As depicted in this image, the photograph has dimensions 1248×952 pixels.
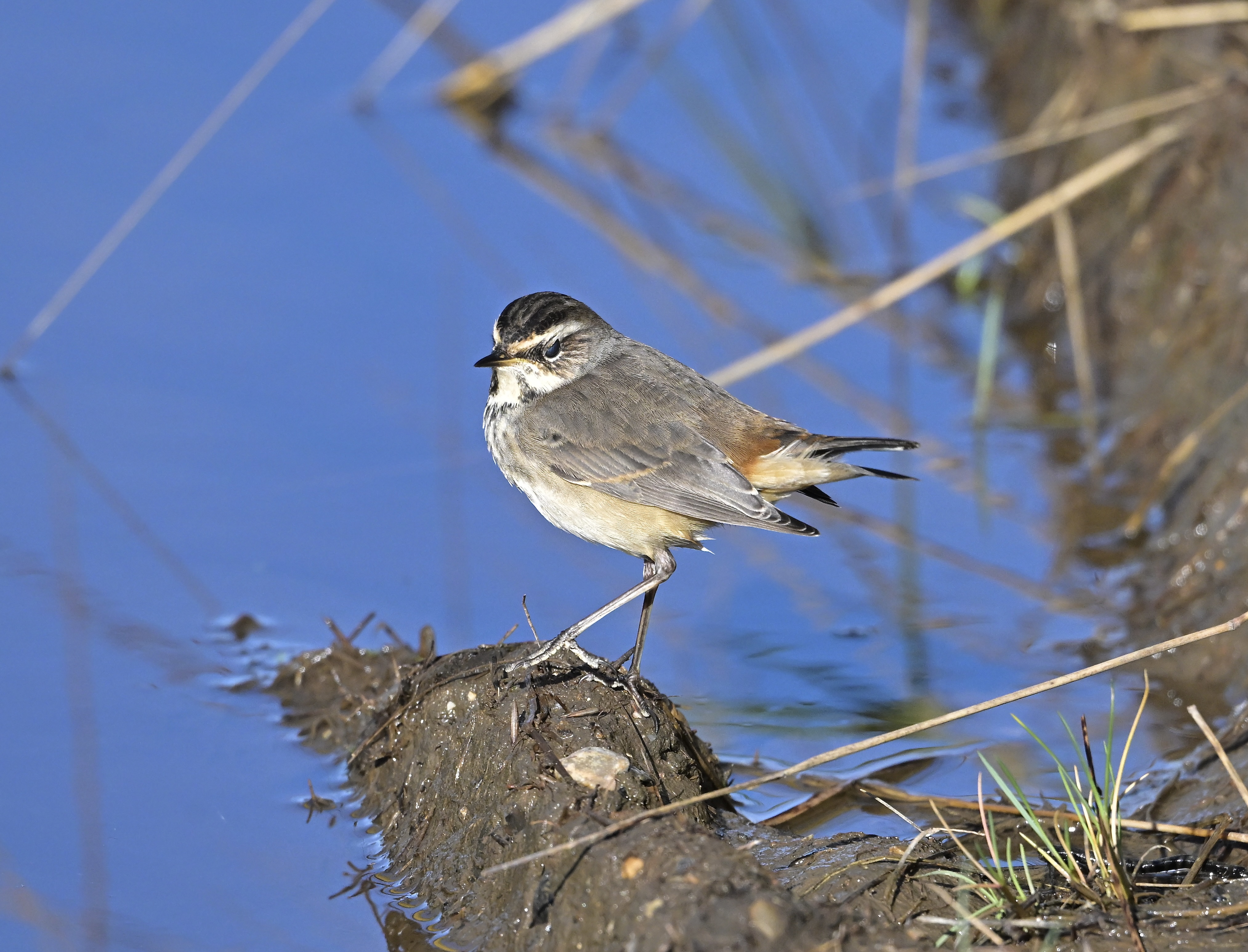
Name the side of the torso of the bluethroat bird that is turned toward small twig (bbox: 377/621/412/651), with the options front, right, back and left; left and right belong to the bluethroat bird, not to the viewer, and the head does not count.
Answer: front

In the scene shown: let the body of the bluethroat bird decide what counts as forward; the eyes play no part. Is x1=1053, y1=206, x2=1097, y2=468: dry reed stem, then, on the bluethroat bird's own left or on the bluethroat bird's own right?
on the bluethroat bird's own right

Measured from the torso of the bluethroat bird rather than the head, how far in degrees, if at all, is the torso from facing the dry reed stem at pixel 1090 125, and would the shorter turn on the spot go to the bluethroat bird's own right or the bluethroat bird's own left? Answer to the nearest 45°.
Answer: approximately 135° to the bluethroat bird's own right

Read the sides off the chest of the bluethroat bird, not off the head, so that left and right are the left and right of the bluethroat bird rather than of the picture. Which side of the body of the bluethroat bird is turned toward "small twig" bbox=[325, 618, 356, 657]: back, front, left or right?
front

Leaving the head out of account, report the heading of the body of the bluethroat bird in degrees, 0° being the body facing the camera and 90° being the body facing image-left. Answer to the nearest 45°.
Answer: approximately 90°
